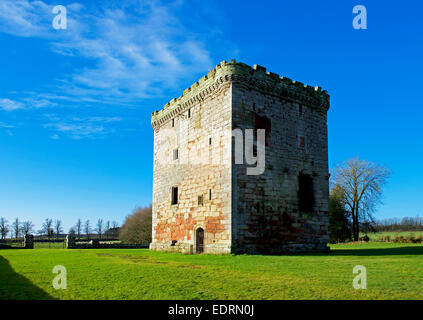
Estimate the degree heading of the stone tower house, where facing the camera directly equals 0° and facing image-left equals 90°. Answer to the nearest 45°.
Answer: approximately 45°
